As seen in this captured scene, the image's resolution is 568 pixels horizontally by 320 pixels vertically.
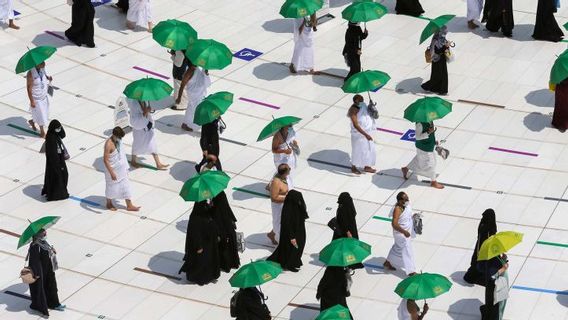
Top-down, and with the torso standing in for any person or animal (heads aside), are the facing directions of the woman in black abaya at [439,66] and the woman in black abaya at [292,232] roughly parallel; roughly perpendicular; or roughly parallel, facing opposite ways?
roughly parallel

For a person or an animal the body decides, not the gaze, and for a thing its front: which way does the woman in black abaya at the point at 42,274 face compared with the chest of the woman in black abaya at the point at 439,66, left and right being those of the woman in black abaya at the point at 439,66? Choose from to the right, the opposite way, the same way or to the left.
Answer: the same way

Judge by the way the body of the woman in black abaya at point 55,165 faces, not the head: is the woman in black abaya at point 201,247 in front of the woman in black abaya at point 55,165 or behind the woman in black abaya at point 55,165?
in front

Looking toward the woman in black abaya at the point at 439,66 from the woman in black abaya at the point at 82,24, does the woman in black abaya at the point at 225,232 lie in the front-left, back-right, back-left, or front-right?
front-right

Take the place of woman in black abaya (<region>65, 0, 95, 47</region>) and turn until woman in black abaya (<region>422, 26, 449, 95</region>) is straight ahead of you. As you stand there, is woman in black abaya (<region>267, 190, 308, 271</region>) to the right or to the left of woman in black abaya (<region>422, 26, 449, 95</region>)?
right

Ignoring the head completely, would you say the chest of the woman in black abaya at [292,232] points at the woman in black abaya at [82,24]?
no
